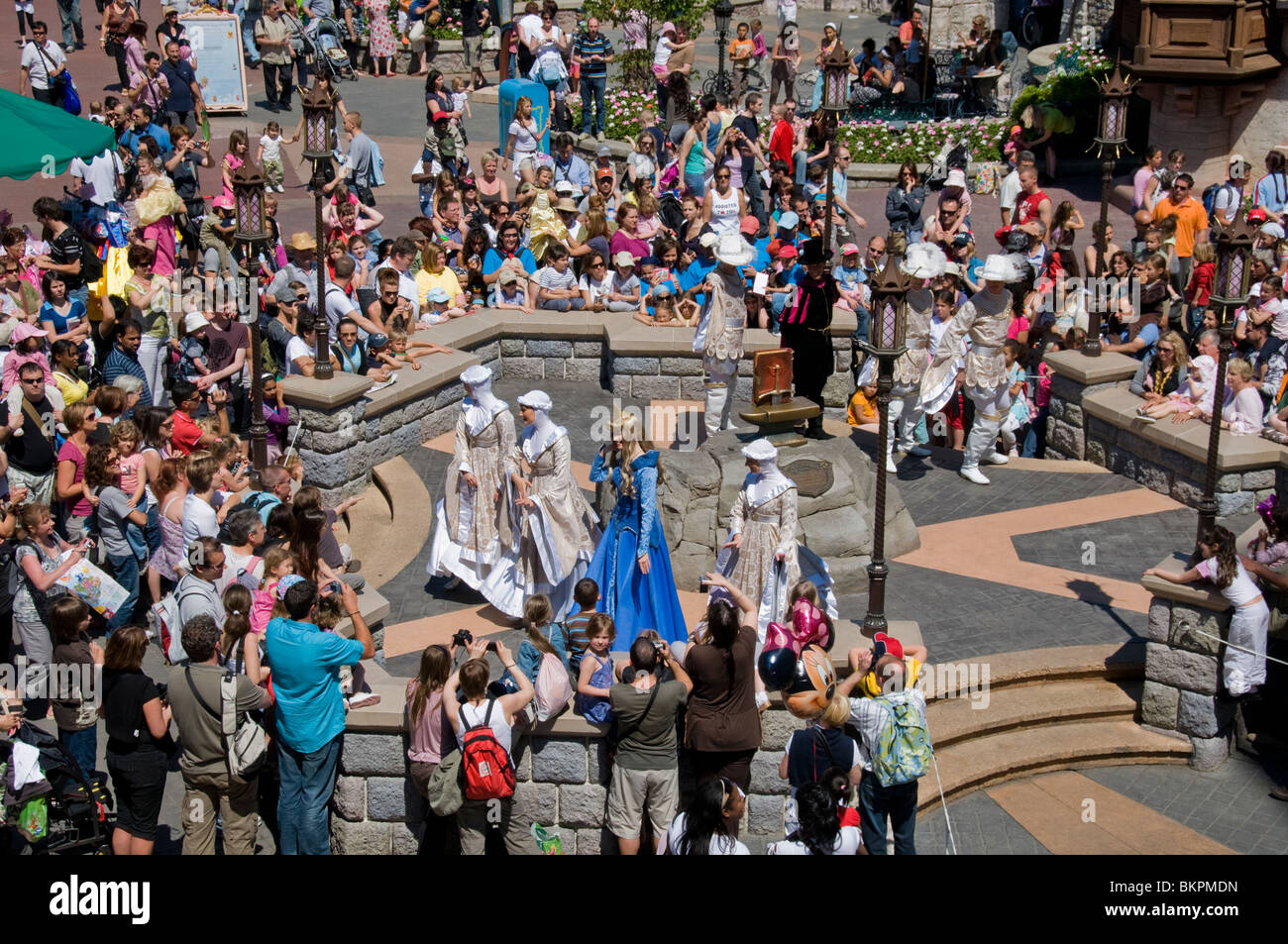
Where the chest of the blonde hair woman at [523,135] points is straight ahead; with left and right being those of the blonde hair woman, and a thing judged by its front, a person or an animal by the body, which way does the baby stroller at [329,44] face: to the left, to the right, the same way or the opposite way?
the same way

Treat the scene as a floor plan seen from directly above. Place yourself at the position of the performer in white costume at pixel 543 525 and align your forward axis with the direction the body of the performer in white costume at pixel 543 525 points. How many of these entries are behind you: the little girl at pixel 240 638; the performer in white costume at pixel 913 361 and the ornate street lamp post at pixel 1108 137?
2

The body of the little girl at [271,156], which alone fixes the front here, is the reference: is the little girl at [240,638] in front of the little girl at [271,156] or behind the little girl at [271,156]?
in front

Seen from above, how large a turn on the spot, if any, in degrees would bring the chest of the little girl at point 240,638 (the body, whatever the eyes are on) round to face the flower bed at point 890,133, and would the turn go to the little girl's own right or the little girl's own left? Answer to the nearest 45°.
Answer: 0° — they already face it

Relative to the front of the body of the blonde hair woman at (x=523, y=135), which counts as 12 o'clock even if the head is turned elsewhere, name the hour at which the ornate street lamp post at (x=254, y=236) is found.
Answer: The ornate street lamp post is roughly at 2 o'clock from the blonde hair woman.

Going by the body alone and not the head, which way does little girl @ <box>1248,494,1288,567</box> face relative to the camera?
to the viewer's left

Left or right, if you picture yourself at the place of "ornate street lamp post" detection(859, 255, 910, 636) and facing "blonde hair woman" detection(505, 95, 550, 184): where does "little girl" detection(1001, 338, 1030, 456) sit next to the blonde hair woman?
right

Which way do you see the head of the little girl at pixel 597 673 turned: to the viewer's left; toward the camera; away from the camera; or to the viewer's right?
toward the camera

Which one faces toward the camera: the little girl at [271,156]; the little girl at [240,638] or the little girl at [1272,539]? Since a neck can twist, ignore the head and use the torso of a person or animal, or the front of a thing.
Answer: the little girl at [271,156]

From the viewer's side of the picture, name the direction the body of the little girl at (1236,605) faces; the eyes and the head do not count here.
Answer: to the viewer's left

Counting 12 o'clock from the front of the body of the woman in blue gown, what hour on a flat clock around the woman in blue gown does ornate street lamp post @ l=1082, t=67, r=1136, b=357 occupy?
The ornate street lamp post is roughly at 6 o'clock from the woman in blue gown.

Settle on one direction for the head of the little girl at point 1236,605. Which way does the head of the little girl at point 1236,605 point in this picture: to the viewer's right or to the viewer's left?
to the viewer's left

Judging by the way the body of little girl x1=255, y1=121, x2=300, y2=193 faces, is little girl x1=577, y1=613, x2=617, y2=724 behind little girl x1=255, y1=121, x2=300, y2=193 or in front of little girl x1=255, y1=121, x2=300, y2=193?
in front
